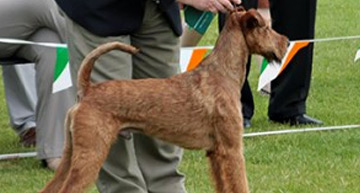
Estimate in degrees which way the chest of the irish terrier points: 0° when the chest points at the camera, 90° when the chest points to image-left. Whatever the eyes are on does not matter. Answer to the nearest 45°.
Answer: approximately 270°

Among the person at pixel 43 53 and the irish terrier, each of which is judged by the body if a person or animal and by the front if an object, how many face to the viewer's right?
2

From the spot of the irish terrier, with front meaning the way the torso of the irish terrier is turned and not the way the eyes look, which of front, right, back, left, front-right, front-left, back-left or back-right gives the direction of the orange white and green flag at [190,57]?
left

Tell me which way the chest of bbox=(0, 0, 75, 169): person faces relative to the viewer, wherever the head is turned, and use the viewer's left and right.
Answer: facing to the right of the viewer

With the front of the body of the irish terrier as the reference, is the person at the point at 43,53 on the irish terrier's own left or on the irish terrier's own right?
on the irish terrier's own left
